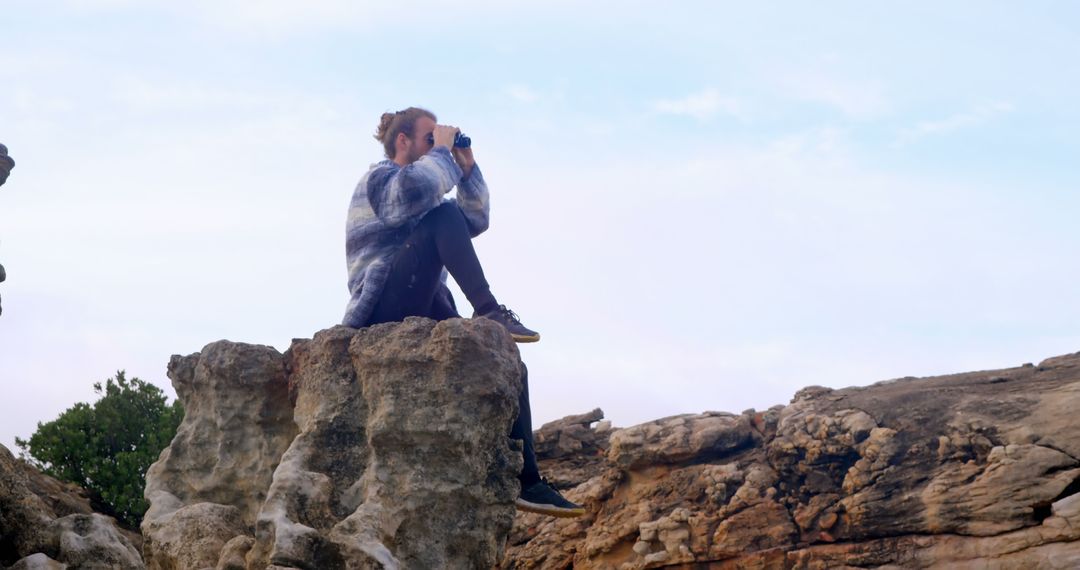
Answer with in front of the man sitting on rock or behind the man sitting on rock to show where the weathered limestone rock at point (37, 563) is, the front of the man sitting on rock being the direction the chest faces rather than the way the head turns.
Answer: behind

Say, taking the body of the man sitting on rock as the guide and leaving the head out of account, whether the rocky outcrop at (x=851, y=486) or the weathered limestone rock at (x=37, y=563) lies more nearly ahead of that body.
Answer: the rocky outcrop

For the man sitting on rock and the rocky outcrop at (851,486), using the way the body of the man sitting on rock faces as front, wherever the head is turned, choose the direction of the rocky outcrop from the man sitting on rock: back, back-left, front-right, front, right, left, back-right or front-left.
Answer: front-left

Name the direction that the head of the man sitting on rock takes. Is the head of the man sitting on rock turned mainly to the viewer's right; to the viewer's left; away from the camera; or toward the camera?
to the viewer's right

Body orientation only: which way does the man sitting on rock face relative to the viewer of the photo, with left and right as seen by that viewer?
facing to the right of the viewer

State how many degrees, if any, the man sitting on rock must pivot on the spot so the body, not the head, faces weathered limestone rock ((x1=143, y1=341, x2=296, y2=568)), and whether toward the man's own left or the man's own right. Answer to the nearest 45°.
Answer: approximately 180°
